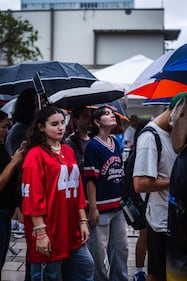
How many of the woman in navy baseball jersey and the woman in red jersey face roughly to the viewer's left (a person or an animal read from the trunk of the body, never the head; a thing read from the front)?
0

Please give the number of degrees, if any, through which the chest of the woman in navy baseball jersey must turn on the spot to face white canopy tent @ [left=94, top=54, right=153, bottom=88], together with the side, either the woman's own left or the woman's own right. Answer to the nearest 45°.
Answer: approximately 135° to the woman's own left

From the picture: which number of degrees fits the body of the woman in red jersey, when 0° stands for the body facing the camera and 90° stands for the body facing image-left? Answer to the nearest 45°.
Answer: approximately 315°

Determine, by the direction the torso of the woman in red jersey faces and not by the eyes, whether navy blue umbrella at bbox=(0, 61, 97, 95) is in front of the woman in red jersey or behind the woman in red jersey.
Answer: behind

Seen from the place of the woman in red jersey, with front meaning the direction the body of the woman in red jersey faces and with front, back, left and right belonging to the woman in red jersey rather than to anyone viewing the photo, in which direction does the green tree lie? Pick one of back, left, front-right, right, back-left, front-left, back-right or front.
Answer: back-left

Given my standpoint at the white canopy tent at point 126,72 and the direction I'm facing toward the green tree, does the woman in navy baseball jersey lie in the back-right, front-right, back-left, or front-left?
back-left

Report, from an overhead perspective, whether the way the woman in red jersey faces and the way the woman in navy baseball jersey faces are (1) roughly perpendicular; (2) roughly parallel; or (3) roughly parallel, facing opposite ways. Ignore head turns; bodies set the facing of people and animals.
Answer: roughly parallel

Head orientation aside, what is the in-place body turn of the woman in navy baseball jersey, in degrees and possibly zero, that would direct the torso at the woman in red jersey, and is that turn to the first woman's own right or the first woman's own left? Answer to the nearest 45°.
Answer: approximately 45° to the first woman's own right

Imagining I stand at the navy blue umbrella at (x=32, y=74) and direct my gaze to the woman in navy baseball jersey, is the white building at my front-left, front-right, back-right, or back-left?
back-left

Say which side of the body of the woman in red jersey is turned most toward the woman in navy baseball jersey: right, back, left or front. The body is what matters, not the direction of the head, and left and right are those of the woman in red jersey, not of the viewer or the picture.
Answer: left

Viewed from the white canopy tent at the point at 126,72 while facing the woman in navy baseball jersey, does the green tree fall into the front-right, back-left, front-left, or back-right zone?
back-right

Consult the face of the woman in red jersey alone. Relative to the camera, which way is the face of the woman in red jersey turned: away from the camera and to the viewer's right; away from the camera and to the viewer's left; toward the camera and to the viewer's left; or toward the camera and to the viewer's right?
toward the camera and to the viewer's right
